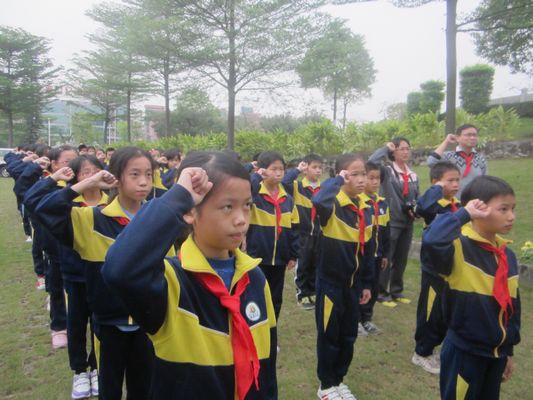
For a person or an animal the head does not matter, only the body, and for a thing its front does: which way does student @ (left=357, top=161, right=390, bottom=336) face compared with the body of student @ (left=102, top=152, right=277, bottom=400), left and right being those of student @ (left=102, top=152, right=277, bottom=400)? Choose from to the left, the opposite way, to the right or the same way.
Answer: the same way

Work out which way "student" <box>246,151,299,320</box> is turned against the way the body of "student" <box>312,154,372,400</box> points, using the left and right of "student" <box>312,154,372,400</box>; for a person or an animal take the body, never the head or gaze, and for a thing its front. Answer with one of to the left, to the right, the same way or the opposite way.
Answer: the same way

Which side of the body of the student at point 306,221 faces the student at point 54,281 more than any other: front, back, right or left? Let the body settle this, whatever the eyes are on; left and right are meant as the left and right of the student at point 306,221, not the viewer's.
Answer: right

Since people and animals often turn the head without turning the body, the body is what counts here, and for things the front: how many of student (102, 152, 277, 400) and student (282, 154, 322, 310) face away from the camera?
0

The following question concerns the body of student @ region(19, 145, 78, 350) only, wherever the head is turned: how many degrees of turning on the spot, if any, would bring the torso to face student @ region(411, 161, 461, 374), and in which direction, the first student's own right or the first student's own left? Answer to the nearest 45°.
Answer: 0° — they already face them

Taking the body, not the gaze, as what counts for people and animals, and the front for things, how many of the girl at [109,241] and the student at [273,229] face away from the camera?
0

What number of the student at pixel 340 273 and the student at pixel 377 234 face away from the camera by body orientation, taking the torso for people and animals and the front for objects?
0

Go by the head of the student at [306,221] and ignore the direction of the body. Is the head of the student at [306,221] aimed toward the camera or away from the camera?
toward the camera

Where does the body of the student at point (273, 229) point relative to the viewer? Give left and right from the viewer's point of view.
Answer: facing the viewer and to the right of the viewer

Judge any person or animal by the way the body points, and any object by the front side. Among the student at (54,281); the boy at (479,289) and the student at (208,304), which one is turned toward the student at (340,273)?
the student at (54,281)

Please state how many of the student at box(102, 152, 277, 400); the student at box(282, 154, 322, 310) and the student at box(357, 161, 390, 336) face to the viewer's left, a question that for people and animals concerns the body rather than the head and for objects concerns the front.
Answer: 0

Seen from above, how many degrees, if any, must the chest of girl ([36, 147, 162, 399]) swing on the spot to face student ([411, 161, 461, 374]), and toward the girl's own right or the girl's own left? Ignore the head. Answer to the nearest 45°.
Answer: approximately 45° to the girl's own left

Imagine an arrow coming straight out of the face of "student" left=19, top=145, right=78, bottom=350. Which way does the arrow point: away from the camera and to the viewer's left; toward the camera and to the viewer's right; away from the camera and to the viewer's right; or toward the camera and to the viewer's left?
toward the camera and to the viewer's right

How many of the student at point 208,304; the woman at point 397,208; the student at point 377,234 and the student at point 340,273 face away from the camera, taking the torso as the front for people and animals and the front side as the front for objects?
0
